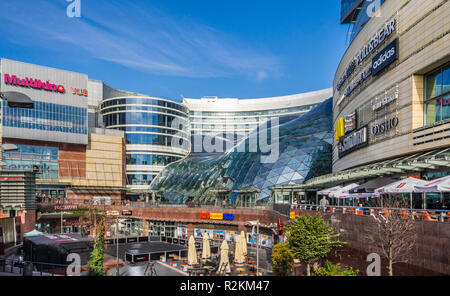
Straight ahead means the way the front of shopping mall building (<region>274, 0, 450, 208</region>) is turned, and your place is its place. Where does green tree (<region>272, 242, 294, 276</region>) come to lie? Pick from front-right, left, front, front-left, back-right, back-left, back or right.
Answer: front

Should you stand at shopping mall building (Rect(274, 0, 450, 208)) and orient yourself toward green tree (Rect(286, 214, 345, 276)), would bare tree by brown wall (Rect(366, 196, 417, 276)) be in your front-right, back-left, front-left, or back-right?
front-left

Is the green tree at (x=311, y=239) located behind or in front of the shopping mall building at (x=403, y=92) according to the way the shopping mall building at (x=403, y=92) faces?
in front

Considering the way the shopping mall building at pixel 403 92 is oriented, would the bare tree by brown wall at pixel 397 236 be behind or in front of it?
in front

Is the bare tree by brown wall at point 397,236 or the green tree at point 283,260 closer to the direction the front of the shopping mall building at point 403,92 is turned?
the green tree

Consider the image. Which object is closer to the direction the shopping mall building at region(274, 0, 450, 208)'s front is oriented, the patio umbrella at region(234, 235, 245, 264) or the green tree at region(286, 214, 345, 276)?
the green tree

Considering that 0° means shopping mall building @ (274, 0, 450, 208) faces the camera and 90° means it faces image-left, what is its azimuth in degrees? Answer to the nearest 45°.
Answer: approximately 45°
